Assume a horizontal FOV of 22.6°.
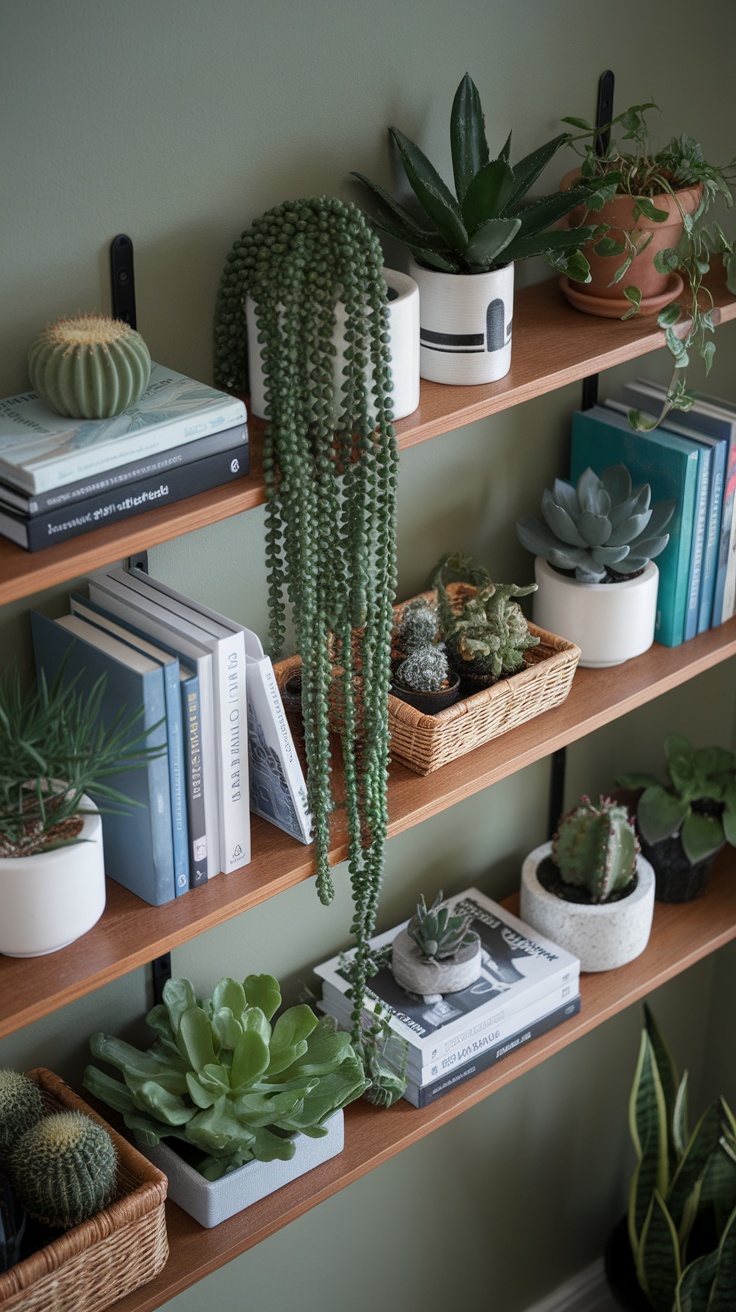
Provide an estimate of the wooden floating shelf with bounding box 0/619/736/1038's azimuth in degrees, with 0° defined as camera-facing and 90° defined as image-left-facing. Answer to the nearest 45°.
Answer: approximately 315°

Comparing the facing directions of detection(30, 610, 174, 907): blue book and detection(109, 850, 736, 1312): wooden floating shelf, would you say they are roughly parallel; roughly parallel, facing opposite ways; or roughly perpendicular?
roughly perpendicular
